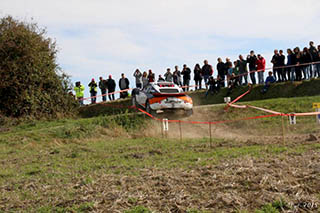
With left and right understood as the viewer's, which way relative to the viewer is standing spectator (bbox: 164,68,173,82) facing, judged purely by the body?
facing the viewer

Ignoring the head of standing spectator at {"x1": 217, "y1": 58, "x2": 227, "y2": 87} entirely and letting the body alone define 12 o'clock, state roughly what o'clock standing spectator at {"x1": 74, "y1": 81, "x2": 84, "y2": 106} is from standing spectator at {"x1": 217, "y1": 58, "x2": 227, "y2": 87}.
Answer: standing spectator at {"x1": 74, "y1": 81, "x2": 84, "y2": 106} is roughly at 2 o'clock from standing spectator at {"x1": 217, "y1": 58, "x2": 227, "y2": 87}.

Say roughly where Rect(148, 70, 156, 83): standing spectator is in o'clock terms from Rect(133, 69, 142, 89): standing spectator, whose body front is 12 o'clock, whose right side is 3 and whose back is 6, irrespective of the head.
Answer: Rect(148, 70, 156, 83): standing spectator is roughly at 9 o'clock from Rect(133, 69, 142, 89): standing spectator.

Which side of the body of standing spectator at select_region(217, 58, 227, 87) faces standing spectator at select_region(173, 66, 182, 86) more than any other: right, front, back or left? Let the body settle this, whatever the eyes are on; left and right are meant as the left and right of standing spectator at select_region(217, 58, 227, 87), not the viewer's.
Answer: right

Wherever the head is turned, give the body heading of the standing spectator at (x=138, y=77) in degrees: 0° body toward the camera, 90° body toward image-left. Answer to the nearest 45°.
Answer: approximately 0°

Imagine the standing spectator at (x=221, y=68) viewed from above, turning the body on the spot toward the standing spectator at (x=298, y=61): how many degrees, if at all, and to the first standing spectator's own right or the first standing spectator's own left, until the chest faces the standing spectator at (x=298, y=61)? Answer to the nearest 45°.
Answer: approximately 90° to the first standing spectator's own left

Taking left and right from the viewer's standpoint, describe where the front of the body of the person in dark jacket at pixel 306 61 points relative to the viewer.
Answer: facing the viewer and to the left of the viewer

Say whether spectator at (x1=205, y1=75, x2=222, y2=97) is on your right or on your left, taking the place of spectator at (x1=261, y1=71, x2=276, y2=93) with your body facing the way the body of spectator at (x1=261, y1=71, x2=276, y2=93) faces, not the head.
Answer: on your right

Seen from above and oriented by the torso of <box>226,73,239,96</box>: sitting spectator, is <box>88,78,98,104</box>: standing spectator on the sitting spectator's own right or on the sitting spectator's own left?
on the sitting spectator's own right

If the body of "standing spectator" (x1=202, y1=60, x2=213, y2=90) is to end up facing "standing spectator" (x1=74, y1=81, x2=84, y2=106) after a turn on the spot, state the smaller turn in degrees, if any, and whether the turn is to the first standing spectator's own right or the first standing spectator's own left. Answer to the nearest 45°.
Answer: approximately 45° to the first standing spectator's own right
